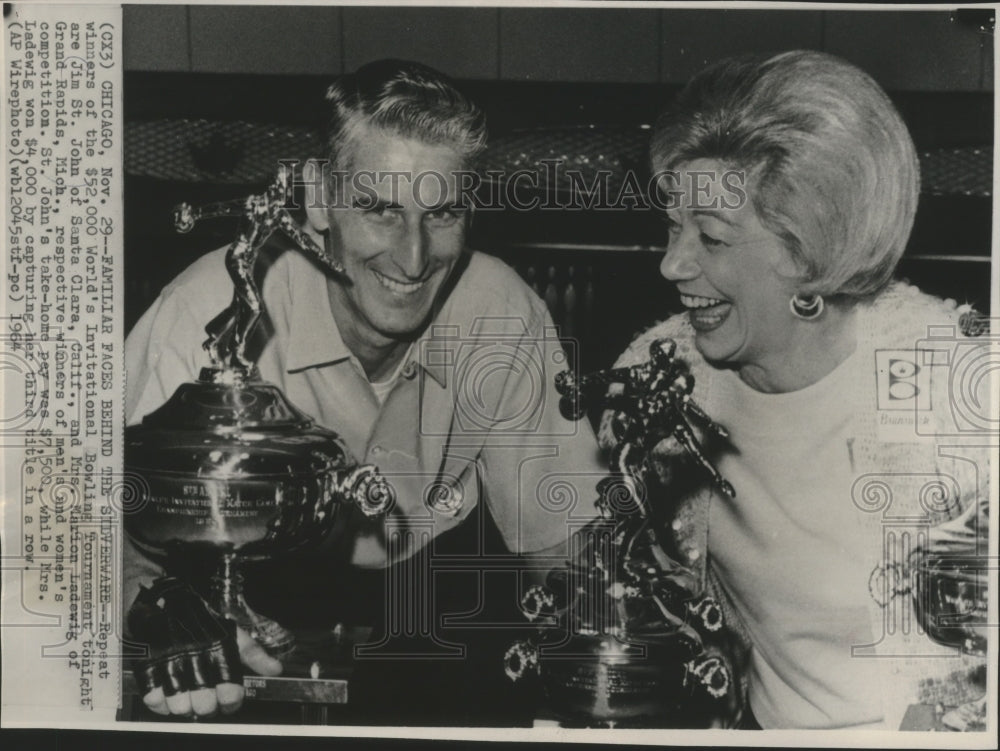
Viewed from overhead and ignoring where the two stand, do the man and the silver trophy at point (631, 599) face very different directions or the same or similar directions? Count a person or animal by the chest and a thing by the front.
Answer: same or similar directions

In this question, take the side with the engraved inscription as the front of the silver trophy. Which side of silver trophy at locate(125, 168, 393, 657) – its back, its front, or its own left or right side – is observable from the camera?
front

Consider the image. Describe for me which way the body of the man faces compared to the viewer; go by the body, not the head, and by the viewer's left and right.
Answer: facing the viewer

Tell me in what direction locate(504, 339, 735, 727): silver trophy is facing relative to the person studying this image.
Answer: facing the viewer

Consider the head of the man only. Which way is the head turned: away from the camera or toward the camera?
toward the camera

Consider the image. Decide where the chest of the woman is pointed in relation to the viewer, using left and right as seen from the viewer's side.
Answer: facing the viewer and to the left of the viewer

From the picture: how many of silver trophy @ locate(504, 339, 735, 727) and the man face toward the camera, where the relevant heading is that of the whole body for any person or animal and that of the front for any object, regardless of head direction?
2
